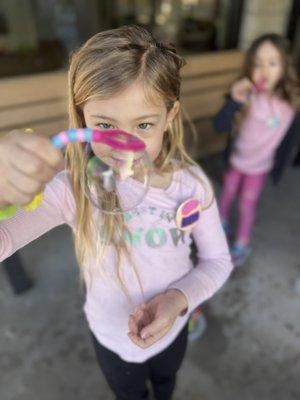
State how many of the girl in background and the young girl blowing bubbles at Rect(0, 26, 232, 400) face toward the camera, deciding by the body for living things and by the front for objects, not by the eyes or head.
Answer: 2

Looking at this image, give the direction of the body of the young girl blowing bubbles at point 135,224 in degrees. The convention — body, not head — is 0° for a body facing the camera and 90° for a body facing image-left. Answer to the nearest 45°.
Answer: approximately 0°

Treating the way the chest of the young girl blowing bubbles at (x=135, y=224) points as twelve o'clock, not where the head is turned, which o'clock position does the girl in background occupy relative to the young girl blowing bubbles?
The girl in background is roughly at 7 o'clock from the young girl blowing bubbles.
